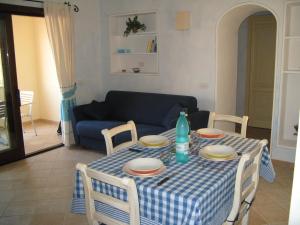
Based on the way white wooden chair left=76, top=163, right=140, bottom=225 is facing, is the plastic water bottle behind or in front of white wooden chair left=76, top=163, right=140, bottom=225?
in front

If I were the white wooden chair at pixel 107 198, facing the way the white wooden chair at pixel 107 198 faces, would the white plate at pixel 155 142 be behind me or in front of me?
in front

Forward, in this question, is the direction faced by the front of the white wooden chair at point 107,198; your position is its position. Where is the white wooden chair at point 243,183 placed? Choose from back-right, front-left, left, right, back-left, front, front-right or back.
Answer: front-right

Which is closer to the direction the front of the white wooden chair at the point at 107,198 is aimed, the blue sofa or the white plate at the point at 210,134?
the white plate

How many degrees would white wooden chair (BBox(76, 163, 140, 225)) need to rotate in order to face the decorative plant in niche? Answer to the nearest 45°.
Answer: approximately 45° to its left

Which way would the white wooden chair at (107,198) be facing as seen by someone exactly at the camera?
facing away from the viewer and to the right of the viewer

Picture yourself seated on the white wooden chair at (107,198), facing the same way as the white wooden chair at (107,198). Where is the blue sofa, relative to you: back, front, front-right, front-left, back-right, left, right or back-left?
front-left

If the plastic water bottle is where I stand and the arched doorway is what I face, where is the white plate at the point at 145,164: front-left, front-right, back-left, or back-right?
back-left

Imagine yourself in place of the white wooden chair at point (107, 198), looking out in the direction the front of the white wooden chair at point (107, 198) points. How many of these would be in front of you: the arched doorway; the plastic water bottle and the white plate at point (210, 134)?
3

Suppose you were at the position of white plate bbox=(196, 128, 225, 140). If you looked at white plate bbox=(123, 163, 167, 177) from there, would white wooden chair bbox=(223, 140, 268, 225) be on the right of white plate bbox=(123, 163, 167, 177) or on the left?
left

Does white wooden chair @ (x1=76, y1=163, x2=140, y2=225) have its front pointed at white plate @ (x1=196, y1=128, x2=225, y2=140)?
yes

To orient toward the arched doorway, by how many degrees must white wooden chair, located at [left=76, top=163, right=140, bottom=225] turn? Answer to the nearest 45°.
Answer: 0° — it already faces it
